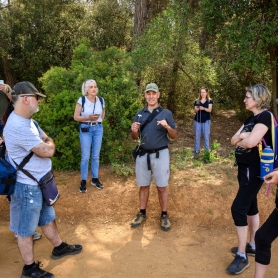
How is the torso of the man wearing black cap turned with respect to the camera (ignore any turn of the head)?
to the viewer's right

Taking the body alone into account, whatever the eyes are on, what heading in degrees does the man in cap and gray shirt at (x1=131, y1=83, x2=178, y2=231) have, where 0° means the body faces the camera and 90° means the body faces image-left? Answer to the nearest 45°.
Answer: approximately 0°

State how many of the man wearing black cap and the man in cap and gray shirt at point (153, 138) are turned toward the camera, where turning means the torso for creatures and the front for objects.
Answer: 1

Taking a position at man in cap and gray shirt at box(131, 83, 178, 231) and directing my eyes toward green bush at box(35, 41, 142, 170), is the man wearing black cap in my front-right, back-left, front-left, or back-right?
back-left

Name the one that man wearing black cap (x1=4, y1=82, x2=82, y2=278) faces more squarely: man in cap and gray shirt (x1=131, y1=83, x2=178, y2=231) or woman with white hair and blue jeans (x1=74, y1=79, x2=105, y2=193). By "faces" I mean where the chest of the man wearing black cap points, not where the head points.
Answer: the man in cap and gray shirt

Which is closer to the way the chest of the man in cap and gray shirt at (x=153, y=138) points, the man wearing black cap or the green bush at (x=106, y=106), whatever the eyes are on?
the man wearing black cap

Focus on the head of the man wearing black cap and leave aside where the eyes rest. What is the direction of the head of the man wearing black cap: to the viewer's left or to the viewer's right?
to the viewer's right

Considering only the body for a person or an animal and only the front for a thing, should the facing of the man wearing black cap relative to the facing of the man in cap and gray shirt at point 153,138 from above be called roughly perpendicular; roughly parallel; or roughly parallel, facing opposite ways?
roughly perpendicular

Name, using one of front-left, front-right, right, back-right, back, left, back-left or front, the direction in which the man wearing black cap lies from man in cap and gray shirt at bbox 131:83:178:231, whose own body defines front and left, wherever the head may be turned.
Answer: front-right
